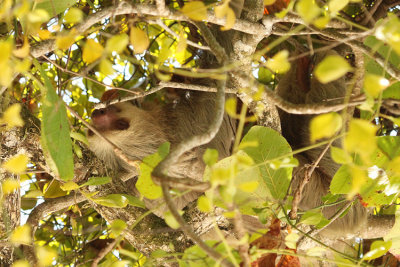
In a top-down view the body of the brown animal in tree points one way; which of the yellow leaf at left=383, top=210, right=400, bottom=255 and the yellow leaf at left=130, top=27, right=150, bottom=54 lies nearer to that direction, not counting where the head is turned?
the yellow leaf at left=130, top=27, right=150, bottom=54

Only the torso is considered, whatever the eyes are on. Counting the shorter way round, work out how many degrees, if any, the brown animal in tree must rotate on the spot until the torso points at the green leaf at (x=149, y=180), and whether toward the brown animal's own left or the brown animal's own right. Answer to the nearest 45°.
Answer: approximately 90° to the brown animal's own left

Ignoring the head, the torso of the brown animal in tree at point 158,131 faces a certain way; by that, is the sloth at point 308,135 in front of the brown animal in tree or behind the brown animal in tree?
behind

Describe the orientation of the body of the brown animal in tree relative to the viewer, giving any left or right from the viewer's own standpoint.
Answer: facing to the left of the viewer

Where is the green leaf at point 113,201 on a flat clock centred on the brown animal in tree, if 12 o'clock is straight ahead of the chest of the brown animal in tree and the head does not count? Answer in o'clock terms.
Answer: The green leaf is roughly at 11 o'clock from the brown animal in tree.
